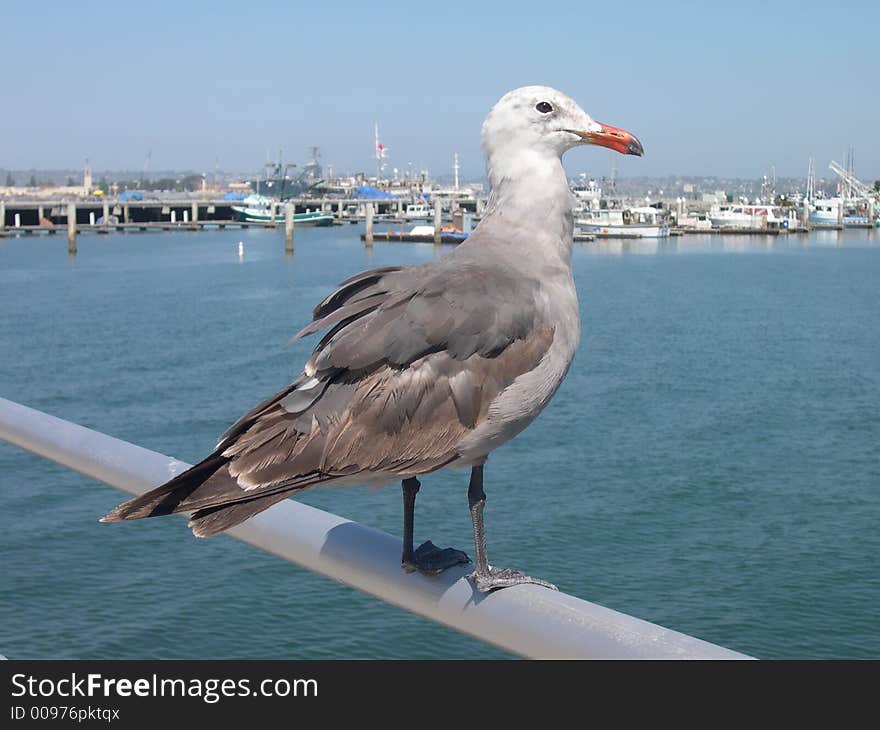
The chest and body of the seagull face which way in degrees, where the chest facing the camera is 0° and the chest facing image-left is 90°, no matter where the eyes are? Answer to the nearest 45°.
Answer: approximately 270°
